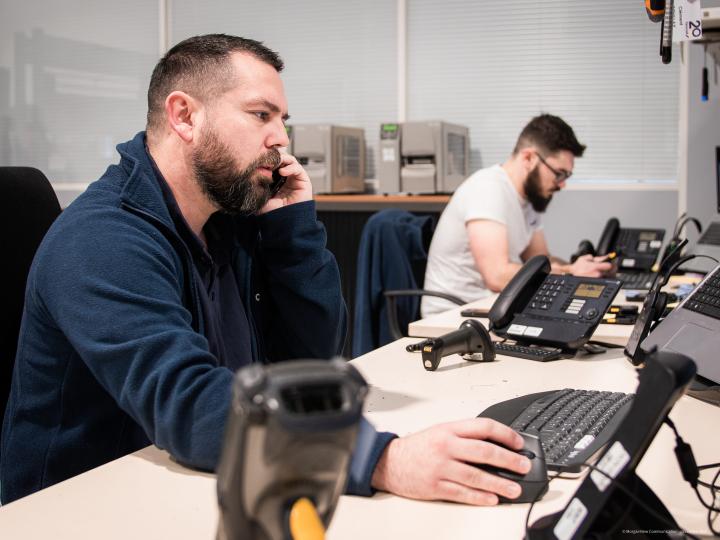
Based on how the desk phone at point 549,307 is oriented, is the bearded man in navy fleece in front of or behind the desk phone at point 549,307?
in front

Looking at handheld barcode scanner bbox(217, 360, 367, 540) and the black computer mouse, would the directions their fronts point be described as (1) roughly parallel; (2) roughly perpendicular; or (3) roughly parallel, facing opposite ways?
roughly perpendicular

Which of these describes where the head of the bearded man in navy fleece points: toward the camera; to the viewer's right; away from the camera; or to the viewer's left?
to the viewer's right

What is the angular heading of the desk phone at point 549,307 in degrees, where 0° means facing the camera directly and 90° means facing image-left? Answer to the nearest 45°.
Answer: approximately 45°
